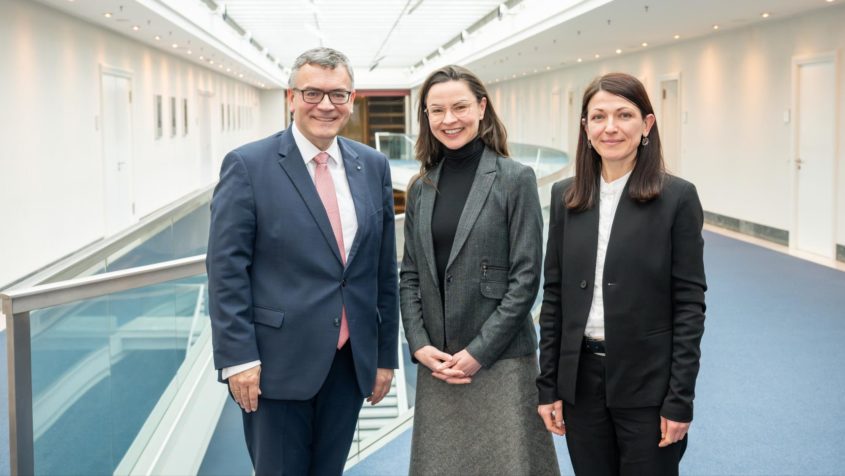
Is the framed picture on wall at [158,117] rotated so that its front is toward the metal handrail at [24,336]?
no

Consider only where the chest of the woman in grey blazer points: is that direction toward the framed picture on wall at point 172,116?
no

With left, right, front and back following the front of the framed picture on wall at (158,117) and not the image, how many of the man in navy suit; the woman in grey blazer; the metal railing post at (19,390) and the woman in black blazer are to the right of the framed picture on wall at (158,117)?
4

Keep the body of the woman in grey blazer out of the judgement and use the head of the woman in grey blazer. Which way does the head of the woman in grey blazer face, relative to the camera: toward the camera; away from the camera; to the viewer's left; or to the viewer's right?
toward the camera

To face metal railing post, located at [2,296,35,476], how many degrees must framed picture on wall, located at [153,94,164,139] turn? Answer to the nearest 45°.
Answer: approximately 90° to its right

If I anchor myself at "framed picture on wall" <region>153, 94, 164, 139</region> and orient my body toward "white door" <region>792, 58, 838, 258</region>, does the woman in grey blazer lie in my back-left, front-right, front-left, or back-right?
front-right

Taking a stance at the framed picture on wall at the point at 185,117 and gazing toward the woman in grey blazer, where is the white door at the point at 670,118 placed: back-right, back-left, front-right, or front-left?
front-left

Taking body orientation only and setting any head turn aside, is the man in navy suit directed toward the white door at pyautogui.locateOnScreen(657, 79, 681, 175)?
no

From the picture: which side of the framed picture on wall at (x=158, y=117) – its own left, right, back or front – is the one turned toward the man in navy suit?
right

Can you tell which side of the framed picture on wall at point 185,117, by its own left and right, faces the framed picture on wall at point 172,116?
right

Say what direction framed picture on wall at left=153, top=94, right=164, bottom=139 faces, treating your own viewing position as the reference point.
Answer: facing to the right of the viewer

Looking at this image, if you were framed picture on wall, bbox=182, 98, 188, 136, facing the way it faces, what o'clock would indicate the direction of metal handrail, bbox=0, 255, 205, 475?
The metal handrail is roughly at 3 o'clock from the framed picture on wall.

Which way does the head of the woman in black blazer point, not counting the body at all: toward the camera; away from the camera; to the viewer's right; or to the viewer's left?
toward the camera

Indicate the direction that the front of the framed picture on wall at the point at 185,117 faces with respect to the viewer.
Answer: facing to the right of the viewer

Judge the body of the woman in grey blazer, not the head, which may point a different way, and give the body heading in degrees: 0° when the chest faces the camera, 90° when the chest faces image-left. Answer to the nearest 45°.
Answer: approximately 45°

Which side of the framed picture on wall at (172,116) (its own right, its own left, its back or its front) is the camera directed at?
right

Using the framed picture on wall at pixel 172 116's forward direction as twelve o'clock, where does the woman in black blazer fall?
The woman in black blazer is roughly at 3 o'clock from the framed picture on wall.

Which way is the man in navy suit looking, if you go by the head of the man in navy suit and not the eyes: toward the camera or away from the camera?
toward the camera
